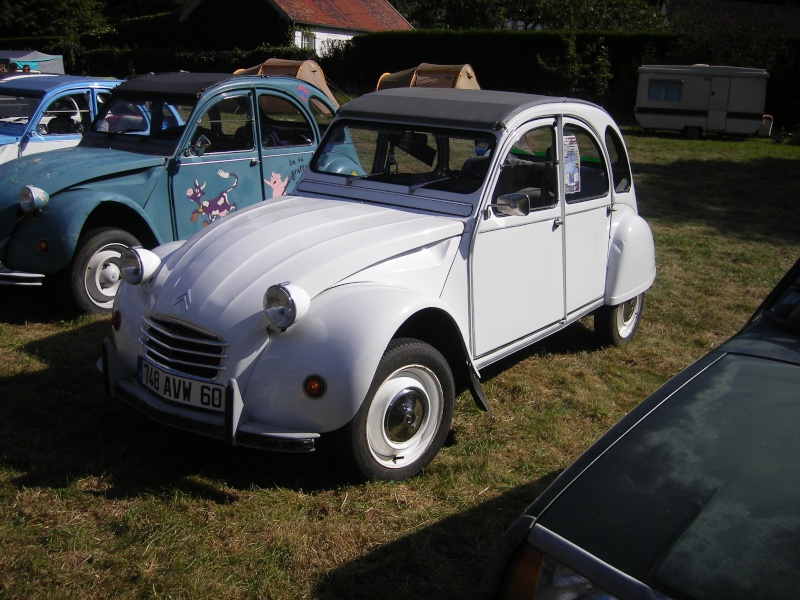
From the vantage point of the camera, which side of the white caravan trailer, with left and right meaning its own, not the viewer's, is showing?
right

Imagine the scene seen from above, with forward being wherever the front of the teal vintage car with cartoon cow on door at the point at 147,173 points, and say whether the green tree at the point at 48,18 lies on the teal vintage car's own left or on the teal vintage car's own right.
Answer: on the teal vintage car's own right

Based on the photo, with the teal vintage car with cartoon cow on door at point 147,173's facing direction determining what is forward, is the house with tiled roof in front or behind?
behind

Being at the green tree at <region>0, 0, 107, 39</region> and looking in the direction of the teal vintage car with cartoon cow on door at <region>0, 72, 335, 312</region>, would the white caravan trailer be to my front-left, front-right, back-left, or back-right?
front-left

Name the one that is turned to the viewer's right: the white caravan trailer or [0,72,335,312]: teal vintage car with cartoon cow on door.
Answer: the white caravan trailer

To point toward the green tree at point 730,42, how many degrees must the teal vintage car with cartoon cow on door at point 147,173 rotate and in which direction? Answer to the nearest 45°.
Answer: approximately 180°

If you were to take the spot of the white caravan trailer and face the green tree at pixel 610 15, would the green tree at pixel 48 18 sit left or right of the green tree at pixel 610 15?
left

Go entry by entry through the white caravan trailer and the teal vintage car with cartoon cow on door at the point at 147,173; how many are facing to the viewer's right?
1

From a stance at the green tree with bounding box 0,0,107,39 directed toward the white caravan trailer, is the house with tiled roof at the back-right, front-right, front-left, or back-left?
front-left

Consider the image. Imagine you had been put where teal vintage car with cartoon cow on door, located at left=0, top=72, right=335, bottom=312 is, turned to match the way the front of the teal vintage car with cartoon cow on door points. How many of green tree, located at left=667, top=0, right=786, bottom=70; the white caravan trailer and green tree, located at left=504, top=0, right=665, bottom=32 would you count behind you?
3

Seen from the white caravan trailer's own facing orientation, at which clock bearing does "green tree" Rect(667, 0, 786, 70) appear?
The green tree is roughly at 9 o'clock from the white caravan trailer.

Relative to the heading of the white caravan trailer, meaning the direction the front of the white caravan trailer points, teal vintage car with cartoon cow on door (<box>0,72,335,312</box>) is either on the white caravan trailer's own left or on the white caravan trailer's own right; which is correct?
on the white caravan trailer's own right

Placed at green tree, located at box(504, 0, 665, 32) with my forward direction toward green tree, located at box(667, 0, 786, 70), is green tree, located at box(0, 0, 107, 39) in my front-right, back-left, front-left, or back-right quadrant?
back-right

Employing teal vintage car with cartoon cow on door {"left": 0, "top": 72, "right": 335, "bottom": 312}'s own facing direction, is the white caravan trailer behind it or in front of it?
behind
